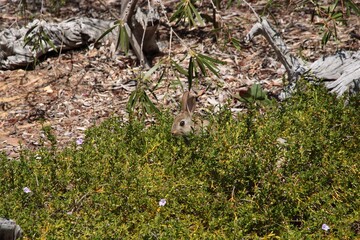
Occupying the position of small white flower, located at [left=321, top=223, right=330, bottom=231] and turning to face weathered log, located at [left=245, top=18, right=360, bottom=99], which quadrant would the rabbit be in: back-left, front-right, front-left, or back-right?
front-left

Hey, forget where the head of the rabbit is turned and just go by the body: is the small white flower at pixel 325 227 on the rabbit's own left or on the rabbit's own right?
on the rabbit's own left

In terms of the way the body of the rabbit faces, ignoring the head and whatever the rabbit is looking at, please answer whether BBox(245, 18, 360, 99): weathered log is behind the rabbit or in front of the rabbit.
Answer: behind

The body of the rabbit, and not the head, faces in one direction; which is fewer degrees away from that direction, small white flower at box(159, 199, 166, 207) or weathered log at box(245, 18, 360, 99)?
the small white flower

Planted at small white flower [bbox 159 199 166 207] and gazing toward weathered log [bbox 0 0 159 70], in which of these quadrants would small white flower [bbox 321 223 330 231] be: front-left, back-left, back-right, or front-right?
back-right

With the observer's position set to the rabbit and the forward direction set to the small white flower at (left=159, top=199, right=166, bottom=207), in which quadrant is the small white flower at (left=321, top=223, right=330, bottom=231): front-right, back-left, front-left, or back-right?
front-left
